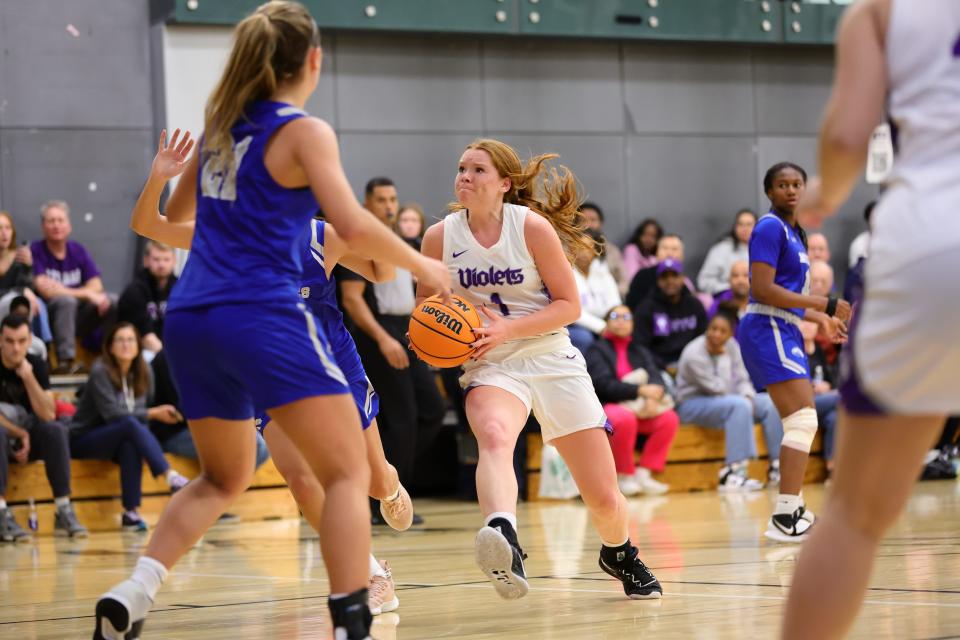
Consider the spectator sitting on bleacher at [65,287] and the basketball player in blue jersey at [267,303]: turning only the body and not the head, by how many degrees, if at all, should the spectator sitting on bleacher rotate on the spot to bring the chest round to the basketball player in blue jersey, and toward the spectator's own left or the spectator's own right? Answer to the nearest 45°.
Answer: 0° — they already face them

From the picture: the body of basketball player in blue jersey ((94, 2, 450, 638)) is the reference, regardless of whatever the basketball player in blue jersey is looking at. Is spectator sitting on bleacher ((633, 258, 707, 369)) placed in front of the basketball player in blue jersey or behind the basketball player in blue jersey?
in front

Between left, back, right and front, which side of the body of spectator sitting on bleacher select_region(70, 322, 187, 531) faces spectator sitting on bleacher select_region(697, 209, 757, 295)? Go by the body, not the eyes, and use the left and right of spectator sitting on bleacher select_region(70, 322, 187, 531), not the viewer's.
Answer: left

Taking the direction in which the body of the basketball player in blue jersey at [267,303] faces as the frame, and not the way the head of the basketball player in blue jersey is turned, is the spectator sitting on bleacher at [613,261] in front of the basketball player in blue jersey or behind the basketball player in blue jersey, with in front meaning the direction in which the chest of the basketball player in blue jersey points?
in front

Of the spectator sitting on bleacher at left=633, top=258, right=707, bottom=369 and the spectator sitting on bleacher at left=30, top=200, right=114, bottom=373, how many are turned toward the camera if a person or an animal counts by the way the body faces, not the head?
2

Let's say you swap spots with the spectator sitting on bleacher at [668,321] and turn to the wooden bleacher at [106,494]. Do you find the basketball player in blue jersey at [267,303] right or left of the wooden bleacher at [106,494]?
left

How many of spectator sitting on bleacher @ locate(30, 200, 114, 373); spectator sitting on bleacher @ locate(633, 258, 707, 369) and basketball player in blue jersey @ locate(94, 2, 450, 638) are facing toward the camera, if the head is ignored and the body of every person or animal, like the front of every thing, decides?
2

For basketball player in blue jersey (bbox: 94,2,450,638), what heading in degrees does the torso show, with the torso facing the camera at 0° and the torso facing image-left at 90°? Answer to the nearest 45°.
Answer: approximately 225°
